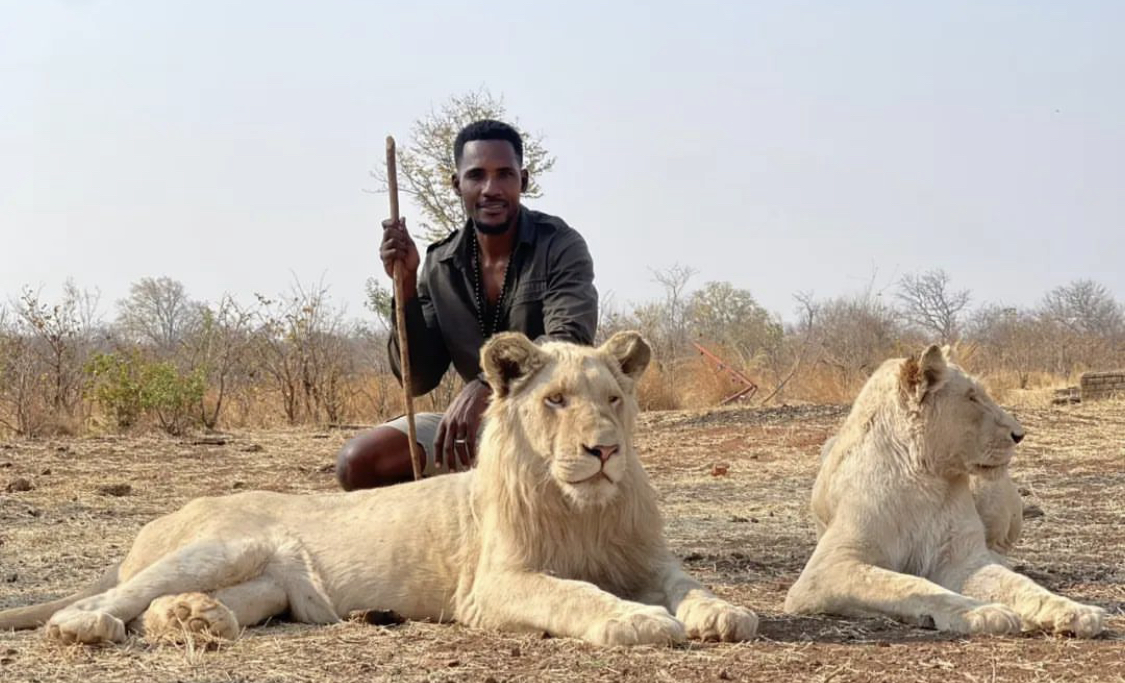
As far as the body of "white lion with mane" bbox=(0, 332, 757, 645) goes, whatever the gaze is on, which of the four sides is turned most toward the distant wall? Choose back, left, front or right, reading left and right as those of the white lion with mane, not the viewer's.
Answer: left

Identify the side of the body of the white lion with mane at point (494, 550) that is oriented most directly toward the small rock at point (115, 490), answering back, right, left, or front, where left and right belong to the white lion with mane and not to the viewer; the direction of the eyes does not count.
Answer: back

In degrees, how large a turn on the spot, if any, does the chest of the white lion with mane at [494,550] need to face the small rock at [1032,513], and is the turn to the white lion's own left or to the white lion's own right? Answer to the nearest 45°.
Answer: approximately 90° to the white lion's own left

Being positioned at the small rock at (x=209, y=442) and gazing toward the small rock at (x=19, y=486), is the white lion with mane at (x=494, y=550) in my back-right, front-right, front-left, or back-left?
front-left

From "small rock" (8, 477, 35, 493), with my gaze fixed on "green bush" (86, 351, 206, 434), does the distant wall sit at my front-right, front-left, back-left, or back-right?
front-right

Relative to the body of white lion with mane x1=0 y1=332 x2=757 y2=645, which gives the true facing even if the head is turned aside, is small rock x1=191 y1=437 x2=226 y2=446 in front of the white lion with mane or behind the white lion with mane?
behind

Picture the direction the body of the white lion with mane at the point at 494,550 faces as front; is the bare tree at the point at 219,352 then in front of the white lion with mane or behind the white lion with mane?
behind

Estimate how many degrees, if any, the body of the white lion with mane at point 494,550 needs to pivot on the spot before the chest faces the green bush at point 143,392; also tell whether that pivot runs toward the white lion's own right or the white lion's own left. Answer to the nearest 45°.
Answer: approximately 135° to the white lion's own left

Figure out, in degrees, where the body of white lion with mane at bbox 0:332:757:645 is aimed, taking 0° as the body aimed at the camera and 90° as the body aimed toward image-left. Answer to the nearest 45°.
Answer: approximately 315°

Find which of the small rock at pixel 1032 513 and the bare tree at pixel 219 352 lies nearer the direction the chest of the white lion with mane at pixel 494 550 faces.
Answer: the small rock

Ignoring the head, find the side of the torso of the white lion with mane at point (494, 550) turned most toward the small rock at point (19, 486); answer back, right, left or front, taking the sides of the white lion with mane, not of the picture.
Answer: back

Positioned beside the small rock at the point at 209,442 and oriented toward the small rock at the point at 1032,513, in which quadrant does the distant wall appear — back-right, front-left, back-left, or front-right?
front-left
